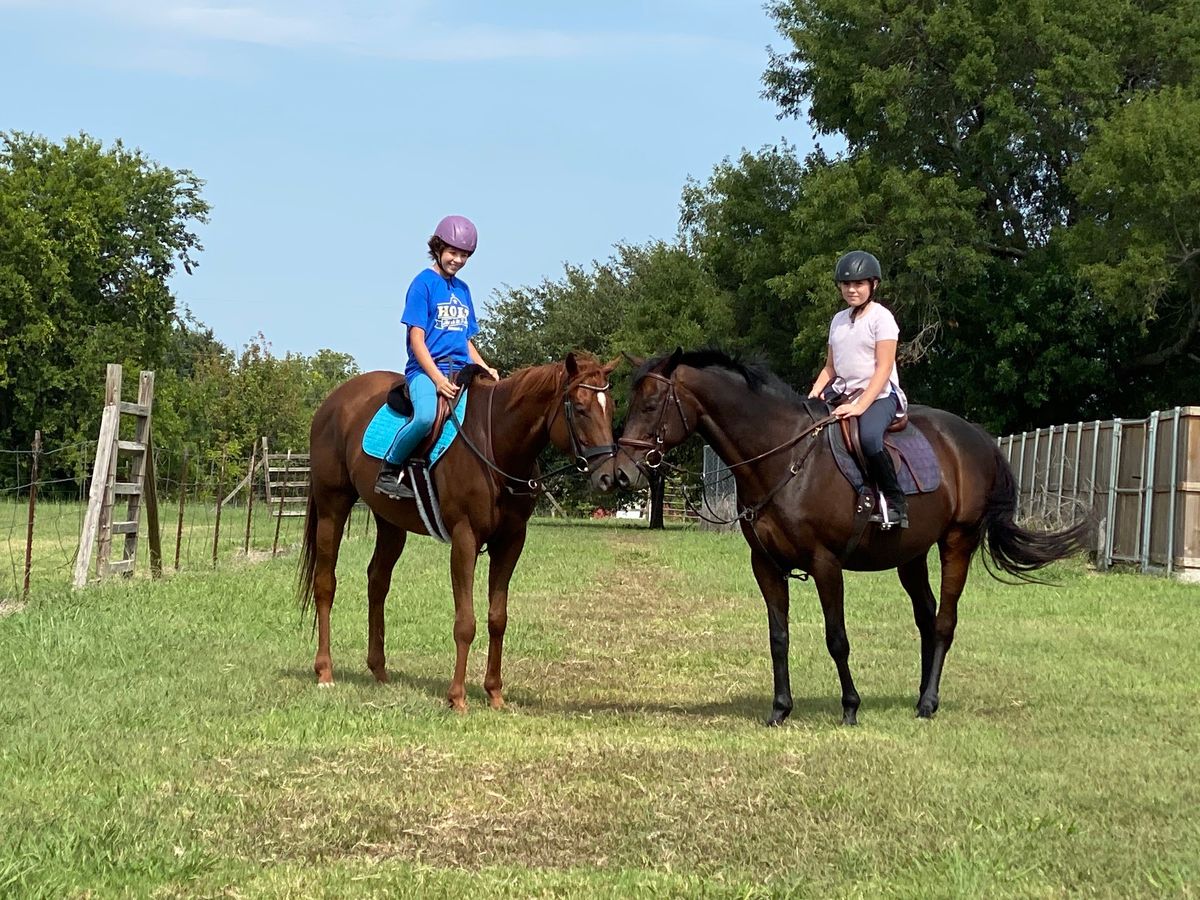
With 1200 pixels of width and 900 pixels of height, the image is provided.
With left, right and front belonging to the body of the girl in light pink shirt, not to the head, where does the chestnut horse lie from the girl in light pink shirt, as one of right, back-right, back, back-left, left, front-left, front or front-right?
front-right

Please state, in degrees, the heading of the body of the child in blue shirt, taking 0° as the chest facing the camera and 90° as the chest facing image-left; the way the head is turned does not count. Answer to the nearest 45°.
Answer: approximately 315°

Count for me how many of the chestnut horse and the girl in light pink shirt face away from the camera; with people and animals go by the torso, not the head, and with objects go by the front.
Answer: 0

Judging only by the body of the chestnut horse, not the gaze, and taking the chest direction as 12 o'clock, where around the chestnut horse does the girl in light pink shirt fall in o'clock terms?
The girl in light pink shirt is roughly at 11 o'clock from the chestnut horse.

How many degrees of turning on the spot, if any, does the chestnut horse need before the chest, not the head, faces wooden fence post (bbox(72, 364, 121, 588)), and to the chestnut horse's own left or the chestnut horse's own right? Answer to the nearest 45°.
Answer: approximately 180°

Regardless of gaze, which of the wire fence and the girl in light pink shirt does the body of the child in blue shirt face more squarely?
the girl in light pink shirt

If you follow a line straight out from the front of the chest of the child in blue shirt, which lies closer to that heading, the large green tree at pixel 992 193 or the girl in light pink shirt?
the girl in light pink shirt

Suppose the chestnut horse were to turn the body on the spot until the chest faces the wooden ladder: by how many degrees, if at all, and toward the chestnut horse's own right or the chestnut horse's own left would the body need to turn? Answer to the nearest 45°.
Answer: approximately 180°

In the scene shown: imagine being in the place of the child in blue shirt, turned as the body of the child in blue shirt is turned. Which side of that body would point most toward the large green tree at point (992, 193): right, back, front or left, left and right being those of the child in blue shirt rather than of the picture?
left

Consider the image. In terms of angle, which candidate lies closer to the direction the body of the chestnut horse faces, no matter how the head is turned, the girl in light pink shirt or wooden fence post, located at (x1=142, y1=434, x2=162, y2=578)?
the girl in light pink shirt

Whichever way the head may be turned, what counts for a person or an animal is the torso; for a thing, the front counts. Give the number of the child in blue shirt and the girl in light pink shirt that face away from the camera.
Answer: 0

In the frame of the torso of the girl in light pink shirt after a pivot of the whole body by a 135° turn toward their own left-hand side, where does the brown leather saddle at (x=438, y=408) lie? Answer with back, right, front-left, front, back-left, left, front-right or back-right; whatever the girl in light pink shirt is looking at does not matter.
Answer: back

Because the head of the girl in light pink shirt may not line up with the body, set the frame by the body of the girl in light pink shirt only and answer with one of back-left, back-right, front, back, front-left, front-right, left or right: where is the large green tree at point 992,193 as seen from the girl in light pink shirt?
back-right

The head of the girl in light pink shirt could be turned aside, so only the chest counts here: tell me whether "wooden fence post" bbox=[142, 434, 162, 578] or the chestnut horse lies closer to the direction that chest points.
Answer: the chestnut horse

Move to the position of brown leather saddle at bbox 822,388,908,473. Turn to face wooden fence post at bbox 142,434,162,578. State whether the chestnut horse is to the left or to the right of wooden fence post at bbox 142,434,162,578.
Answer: left
